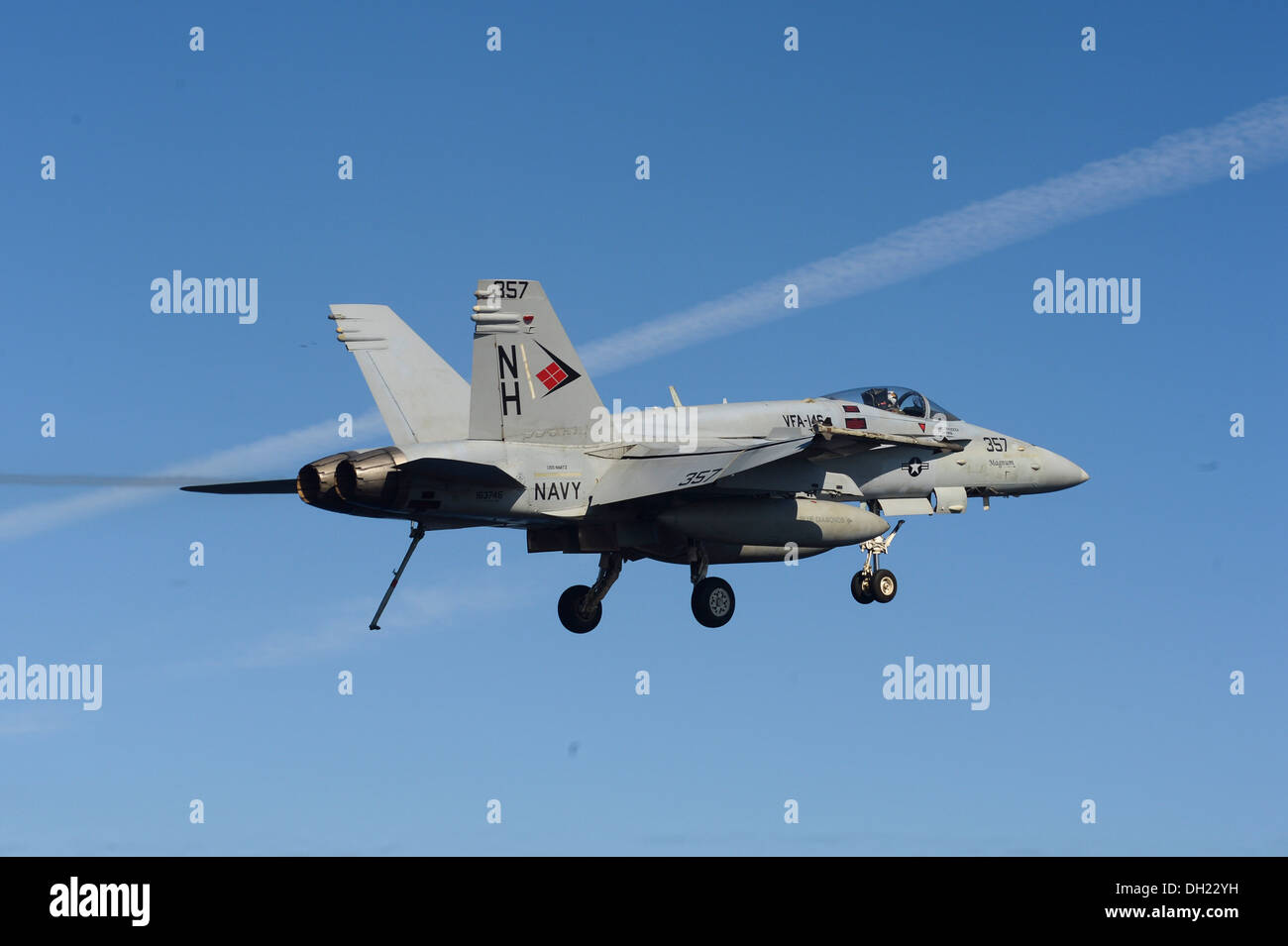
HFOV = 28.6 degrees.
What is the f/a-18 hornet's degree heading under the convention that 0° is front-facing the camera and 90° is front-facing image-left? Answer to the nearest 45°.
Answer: approximately 225°
